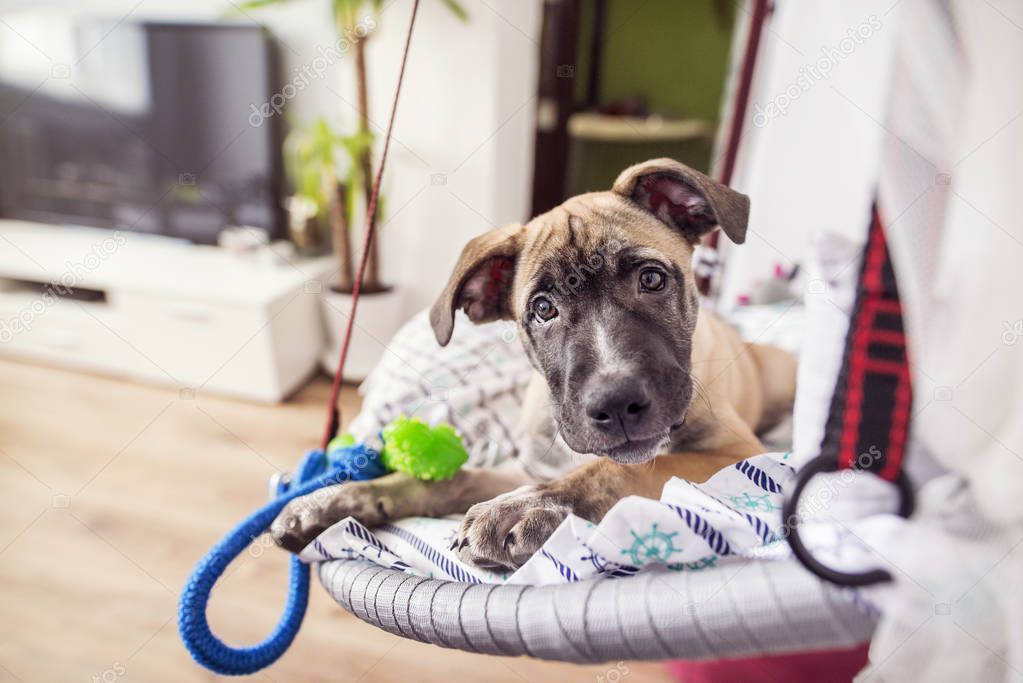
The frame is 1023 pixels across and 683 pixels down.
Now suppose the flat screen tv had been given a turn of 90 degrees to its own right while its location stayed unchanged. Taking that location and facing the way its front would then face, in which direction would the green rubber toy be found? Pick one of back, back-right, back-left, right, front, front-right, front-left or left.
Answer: back-left

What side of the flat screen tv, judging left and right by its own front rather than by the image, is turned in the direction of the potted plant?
left

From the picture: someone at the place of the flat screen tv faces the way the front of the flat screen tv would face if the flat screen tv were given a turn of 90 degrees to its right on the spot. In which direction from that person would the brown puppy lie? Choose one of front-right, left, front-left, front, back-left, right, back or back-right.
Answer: back-left

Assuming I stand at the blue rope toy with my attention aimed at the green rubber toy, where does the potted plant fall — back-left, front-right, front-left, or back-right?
front-left

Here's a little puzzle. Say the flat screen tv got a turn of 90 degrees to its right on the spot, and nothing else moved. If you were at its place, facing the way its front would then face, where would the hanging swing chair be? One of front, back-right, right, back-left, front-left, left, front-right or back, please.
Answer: back-left

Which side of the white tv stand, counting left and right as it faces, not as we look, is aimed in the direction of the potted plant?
left

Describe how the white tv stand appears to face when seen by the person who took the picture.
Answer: facing the viewer and to the left of the viewer

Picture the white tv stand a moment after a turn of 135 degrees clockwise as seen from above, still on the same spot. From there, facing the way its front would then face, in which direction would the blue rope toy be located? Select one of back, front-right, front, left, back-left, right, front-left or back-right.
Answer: back
